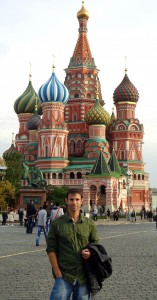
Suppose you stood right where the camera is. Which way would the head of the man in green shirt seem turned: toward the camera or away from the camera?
toward the camera

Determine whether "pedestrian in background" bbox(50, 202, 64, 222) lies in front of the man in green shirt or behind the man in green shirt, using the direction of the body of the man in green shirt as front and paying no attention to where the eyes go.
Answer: behind

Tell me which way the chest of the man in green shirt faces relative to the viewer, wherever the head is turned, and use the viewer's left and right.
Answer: facing the viewer
